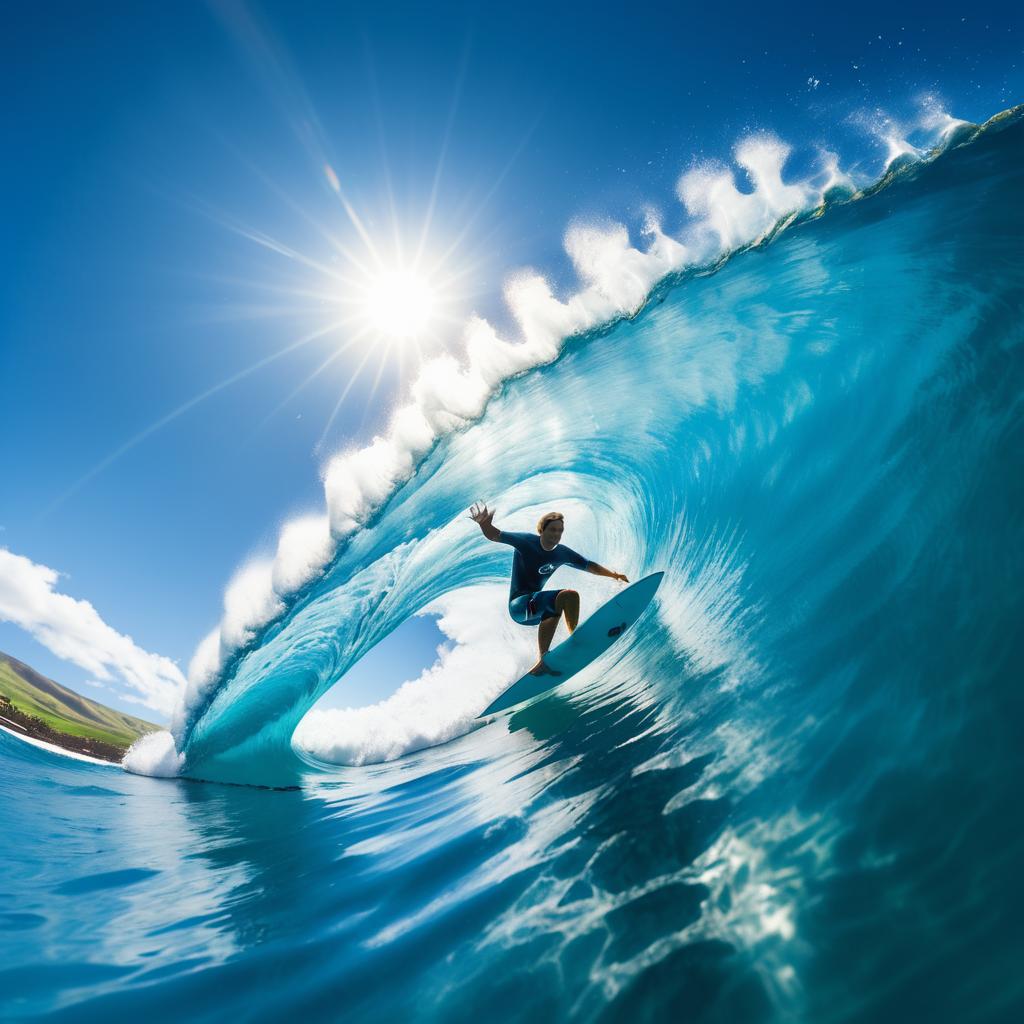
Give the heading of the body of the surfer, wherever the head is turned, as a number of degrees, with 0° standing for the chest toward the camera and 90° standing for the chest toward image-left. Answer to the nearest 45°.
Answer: approximately 315°
